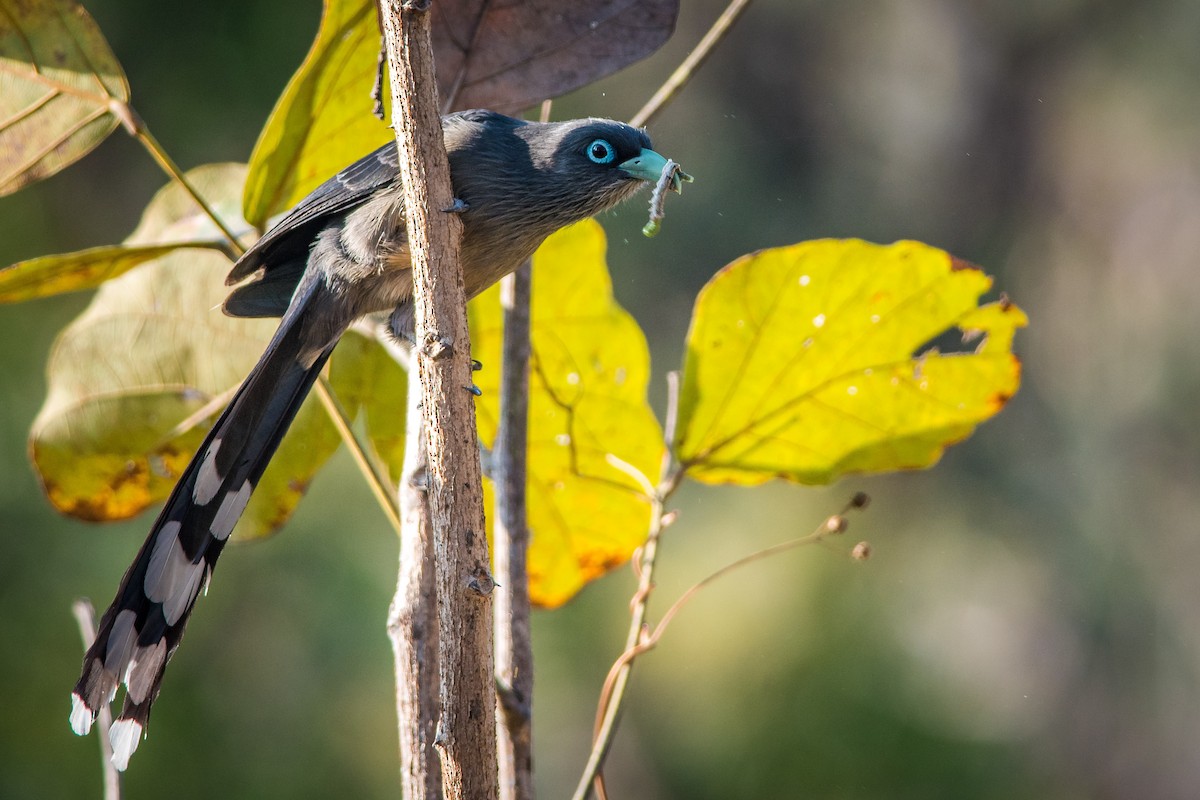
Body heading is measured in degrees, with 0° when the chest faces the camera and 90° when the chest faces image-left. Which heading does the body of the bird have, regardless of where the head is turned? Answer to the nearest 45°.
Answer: approximately 270°

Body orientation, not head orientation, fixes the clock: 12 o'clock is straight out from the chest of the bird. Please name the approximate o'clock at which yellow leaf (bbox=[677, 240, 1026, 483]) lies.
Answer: The yellow leaf is roughly at 1 o'clock from the bird.

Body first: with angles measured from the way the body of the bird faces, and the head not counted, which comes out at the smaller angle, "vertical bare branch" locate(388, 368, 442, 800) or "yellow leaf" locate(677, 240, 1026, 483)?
the yellow leaf
